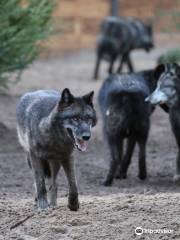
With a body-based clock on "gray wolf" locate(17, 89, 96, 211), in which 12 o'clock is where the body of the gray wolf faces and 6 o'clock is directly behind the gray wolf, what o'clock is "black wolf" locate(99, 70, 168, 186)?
The black wolf is roughly at 8 o'clock from the gray wolf.

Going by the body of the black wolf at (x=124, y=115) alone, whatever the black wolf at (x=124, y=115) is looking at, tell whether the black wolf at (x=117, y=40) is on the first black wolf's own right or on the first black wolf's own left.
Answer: on the first black wolf's own left

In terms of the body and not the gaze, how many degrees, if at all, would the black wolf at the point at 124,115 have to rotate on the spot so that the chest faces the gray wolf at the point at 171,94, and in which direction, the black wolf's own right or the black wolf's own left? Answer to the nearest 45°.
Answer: approximately 45° to the black wolf's own right

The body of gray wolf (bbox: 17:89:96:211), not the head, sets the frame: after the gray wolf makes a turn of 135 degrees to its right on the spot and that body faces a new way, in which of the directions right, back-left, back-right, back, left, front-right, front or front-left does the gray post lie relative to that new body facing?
right

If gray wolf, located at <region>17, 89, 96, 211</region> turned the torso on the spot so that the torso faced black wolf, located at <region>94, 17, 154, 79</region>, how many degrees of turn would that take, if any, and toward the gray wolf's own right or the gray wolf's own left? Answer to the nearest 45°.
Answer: approximately 135° to the gray wolf's own left

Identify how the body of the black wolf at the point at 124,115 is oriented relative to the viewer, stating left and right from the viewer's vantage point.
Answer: facing away from the viewer and to the right of the viewer

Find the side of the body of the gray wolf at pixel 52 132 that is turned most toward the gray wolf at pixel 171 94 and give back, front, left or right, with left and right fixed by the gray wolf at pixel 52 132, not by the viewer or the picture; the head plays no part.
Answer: left

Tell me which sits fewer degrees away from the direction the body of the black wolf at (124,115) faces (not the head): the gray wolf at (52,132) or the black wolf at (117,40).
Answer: the black wolf

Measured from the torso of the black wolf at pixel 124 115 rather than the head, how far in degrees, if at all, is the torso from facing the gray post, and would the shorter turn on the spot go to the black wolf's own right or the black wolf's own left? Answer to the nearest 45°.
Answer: approximately 45° to the black wolf's own left
